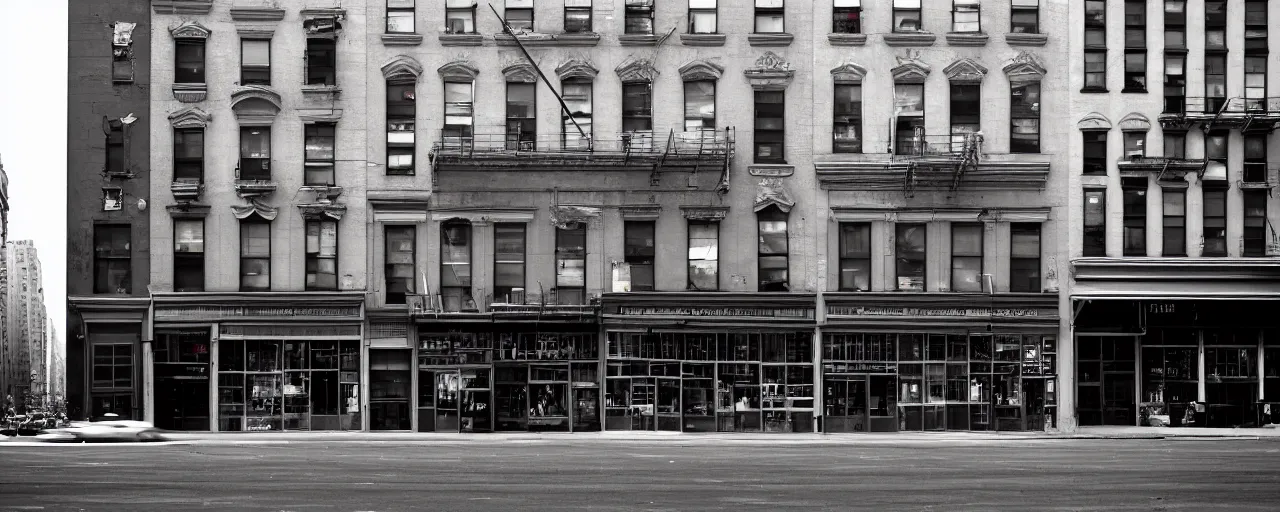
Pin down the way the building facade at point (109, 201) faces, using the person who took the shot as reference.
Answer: facing the viewer
